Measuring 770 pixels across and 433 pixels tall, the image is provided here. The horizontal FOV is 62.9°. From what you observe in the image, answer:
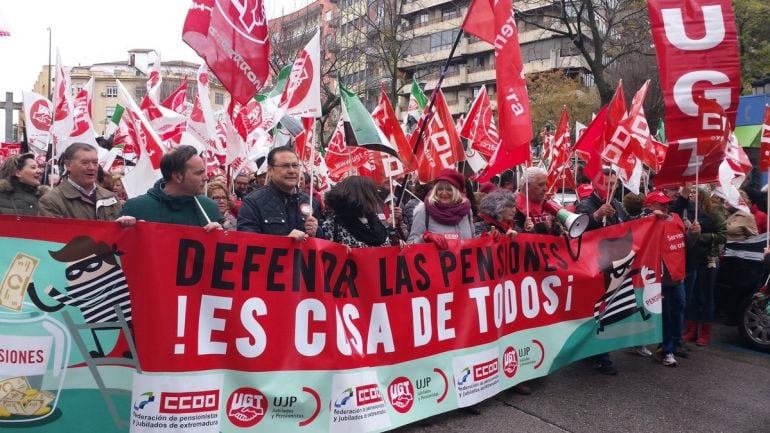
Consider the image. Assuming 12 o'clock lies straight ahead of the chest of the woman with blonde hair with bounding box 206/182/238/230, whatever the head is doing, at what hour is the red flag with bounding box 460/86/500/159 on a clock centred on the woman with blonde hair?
The red flag is roughly at 8 o'clock from the woman with blonde hair.

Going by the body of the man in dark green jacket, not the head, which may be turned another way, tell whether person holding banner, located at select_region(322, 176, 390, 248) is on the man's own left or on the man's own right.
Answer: on the man's own left

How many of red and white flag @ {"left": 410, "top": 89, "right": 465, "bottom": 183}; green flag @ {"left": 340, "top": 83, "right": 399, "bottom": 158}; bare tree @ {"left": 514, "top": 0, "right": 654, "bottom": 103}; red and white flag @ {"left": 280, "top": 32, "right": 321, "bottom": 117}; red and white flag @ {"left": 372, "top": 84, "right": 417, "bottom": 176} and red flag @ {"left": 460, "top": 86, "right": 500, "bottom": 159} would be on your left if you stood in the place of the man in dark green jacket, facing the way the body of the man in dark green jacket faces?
6

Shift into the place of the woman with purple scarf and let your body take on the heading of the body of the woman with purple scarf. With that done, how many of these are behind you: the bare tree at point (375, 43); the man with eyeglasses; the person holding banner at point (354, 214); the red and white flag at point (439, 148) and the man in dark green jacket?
2

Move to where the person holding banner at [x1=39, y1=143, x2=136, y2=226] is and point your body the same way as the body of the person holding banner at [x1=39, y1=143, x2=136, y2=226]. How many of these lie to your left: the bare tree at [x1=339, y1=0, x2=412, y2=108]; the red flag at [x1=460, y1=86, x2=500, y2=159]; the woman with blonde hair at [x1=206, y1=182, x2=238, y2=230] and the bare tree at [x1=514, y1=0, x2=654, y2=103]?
4

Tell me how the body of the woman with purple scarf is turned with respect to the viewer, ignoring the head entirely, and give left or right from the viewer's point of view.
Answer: facing the viewer

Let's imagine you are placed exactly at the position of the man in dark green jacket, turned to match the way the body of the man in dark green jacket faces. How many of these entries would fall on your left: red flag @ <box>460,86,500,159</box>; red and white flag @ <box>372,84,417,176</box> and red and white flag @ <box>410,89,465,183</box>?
3

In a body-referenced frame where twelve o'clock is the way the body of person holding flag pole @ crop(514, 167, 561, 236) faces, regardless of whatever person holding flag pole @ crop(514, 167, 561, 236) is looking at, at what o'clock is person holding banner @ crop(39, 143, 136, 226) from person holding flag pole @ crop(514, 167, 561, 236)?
person holding banner @ crop(39, 143, 136, 226) is roughly at 3 o'clock from person holding flag pole @ crop(514, 167, 561, 236).

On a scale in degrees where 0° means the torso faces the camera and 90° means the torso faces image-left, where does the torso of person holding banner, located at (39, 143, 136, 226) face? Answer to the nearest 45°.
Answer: approximately 315°

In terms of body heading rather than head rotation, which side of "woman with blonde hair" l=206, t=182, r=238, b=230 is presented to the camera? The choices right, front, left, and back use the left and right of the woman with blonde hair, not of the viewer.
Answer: front

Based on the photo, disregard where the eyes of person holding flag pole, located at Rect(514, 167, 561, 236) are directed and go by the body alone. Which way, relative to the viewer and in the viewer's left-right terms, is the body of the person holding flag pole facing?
facing the viewer and to the right of the viewer

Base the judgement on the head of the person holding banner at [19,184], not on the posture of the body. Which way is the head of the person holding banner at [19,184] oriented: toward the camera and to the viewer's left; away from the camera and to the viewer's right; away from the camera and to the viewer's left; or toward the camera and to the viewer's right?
toward the camera and to the viewer's right

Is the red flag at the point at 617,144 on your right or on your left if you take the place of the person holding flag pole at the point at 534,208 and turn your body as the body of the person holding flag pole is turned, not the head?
on your left

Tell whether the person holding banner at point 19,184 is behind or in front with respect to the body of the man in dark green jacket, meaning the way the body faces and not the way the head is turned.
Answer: behind

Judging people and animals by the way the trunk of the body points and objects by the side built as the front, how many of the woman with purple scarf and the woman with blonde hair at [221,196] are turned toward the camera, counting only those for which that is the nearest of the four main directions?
2
